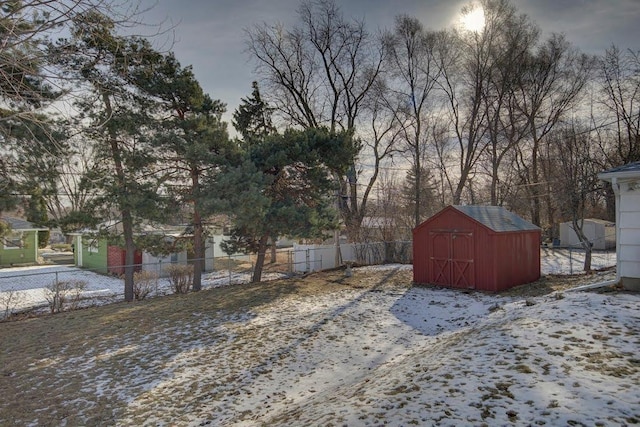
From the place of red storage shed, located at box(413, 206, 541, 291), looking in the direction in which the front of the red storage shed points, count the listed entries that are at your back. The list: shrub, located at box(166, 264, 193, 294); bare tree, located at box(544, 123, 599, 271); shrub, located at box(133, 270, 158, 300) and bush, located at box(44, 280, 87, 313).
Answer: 1

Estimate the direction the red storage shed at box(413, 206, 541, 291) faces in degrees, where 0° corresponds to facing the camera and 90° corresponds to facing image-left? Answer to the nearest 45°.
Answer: approximately 45°

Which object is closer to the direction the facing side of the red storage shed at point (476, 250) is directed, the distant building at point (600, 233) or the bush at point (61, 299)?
the bush

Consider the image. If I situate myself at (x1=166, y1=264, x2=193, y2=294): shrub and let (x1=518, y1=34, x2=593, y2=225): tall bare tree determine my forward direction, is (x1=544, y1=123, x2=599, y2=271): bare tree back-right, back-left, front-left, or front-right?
front-right

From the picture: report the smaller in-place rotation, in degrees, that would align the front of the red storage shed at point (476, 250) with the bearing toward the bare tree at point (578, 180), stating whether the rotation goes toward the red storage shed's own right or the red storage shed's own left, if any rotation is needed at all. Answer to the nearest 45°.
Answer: approximately 180°

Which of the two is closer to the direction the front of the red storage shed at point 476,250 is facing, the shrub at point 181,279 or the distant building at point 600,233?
the shrub

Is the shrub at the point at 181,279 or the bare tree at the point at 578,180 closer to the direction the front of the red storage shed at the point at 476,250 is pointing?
the shrub

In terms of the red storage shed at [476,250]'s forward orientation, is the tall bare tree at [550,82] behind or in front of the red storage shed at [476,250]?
behind

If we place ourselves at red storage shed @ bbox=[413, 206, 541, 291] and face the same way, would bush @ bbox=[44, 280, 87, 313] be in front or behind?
in front

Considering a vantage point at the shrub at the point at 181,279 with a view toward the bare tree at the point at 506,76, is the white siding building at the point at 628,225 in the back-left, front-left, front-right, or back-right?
front-right

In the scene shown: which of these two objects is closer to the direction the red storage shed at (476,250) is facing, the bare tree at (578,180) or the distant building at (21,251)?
the distant building

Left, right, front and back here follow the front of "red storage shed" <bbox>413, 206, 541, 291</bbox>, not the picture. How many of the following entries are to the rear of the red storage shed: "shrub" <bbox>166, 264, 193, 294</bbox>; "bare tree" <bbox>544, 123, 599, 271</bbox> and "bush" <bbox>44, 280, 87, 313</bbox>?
1

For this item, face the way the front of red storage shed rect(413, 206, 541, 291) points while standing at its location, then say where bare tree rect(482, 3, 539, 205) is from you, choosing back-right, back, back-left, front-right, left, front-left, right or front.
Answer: back-right

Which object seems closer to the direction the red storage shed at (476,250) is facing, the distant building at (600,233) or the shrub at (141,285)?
the shrub

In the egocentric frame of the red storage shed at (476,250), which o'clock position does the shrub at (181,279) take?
The shrub is roughly at 1 o'clock from the red storage shed.

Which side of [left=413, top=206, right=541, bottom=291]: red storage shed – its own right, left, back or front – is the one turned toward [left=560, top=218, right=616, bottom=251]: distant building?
back

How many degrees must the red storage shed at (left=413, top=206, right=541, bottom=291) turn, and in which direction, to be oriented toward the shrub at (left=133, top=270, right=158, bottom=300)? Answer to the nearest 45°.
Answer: approximately 45° to its right

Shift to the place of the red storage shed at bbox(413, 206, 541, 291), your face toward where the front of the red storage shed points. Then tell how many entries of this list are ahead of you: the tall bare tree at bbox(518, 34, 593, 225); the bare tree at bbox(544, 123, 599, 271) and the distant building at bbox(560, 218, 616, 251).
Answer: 0

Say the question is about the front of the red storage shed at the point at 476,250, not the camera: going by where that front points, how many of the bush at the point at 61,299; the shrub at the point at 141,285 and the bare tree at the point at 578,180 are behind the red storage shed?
1
